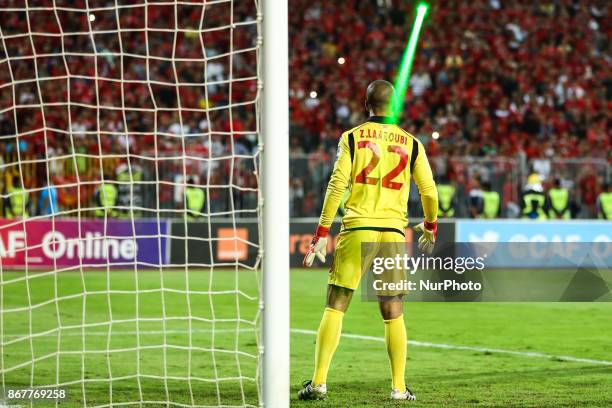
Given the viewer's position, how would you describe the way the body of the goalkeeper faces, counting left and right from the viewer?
facing away from the viewer

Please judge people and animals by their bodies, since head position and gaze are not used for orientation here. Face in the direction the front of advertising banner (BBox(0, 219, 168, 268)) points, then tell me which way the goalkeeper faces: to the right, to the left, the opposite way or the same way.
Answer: the opposite way

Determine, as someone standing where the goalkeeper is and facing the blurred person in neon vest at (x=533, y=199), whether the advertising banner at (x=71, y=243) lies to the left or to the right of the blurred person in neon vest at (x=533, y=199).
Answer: left

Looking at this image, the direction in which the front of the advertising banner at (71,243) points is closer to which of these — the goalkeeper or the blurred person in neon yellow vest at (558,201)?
the goalkeeper

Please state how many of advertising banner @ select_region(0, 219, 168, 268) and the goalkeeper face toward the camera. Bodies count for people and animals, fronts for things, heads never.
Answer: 1
